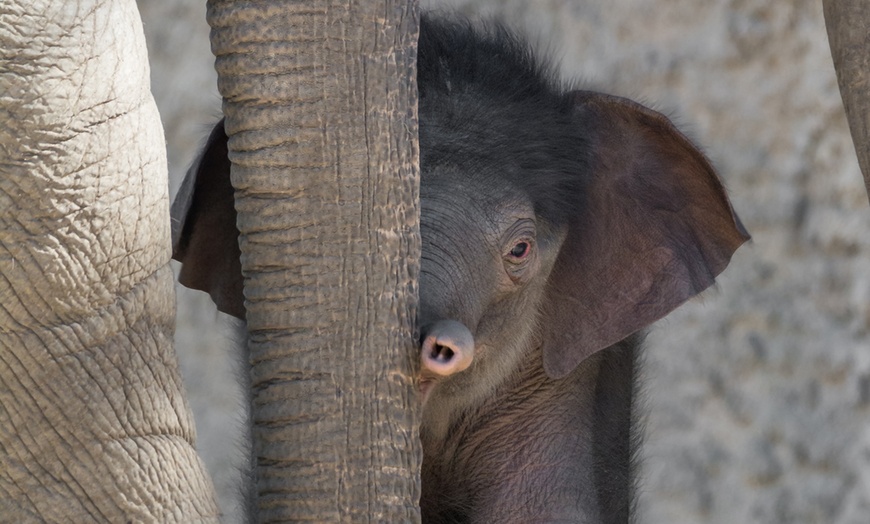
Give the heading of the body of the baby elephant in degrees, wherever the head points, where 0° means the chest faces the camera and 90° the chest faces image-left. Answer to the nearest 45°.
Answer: approximately 0°
